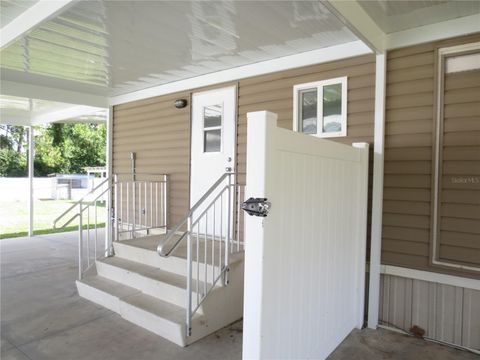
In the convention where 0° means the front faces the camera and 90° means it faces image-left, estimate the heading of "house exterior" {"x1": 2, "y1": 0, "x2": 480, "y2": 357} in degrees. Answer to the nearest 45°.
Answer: approximately 45°

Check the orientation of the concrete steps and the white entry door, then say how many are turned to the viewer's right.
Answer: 0

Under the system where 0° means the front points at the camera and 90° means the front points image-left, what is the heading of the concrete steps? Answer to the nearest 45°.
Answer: approximately 45°

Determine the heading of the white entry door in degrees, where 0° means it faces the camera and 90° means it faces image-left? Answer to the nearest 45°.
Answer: approximately 45°

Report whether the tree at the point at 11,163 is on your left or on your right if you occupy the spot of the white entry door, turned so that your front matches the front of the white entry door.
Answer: on your right

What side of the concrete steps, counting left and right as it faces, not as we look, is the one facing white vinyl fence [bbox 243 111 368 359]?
left

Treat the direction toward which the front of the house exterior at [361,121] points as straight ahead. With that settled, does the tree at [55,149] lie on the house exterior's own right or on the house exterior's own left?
on the house exterior's own right

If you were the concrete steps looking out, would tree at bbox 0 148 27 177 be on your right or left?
on your right

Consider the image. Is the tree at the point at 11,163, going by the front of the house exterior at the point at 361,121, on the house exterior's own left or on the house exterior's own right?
on the house exterior's own right
